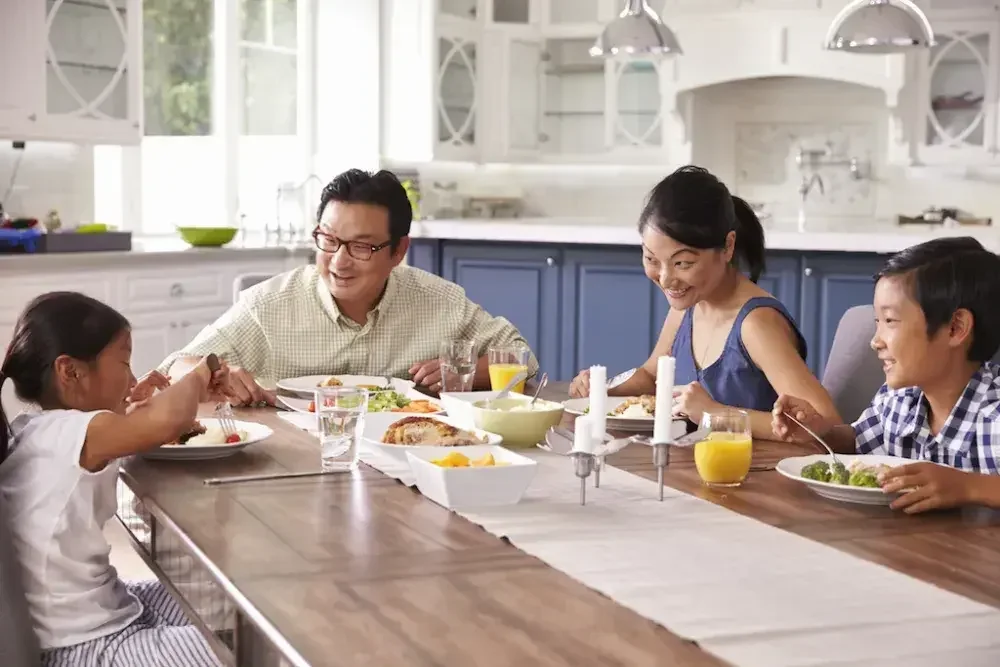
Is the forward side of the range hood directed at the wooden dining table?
yes

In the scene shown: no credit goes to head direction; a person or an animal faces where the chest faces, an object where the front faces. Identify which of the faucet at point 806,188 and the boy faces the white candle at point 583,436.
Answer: the boy

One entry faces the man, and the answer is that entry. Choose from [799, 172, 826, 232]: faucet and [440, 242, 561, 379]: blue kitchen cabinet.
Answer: the blue kitchen cabinet

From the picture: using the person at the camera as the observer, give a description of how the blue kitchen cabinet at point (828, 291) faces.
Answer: facing the viewer

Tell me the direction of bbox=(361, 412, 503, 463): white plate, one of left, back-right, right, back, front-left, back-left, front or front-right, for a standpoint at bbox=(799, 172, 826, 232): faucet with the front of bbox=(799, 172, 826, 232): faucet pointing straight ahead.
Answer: right

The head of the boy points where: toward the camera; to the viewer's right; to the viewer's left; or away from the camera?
to the viewer's left

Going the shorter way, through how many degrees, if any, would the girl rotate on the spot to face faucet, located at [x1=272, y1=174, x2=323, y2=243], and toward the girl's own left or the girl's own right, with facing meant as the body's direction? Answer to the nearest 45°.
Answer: approximately 90° to the girl's own left

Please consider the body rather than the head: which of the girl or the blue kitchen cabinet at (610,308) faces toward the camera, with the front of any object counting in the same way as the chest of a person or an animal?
the blue kitchen cabinet

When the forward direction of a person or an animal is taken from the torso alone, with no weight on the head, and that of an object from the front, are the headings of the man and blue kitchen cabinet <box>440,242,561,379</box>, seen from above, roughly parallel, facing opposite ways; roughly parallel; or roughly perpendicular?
roughly parallel

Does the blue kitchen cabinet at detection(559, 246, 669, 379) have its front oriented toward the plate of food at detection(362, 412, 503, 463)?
yes

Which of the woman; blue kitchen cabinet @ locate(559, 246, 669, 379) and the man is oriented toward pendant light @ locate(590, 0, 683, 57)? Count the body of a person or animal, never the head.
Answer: the blue kitchen cabinet

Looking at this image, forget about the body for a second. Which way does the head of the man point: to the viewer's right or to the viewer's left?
to the viewer's left

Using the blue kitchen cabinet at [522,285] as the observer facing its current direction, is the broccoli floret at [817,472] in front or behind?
in front

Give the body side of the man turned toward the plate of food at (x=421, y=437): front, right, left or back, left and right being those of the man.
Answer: front
